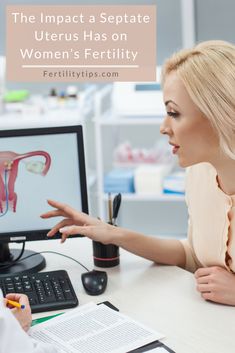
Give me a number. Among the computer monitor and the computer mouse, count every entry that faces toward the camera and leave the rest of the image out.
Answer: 1

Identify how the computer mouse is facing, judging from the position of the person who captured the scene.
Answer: facing away from the viewer

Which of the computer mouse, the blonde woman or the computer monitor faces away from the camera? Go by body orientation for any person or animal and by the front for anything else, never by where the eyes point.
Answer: the computer mouse

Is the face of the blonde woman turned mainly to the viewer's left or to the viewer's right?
to the viewer's left

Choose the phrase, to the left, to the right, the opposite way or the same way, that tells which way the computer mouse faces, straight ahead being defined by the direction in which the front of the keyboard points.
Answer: the opposite way

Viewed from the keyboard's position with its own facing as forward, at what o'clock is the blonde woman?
The blonde woman is roughly at 9 o'clock from the keyboard.

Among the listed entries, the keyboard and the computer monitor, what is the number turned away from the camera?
0

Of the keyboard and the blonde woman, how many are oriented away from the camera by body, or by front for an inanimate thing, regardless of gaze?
0

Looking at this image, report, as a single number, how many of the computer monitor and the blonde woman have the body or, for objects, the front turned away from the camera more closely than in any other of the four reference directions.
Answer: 0
